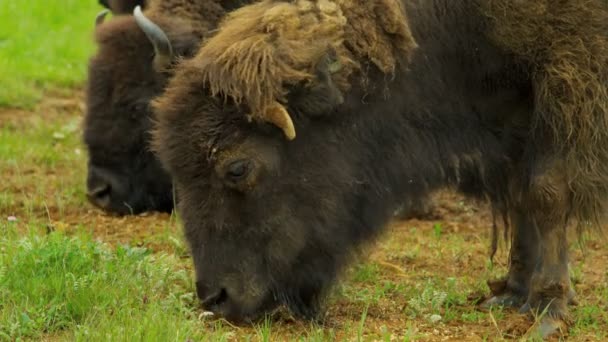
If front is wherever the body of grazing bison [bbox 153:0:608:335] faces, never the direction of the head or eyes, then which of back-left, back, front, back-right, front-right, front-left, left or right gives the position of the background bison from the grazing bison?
front-right

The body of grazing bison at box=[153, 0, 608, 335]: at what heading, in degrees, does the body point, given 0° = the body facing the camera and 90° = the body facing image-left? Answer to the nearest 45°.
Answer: approximately 90°

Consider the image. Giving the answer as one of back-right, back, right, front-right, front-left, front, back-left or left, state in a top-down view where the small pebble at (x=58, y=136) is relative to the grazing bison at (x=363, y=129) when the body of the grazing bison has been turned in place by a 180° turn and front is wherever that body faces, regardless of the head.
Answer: back-left
